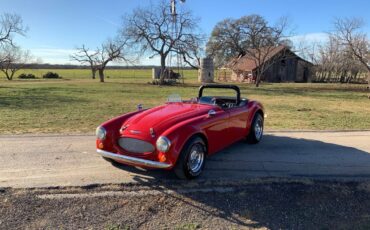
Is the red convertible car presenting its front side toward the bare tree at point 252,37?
no

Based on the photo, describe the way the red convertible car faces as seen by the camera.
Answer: facing the viewer and to the left of the viewer
